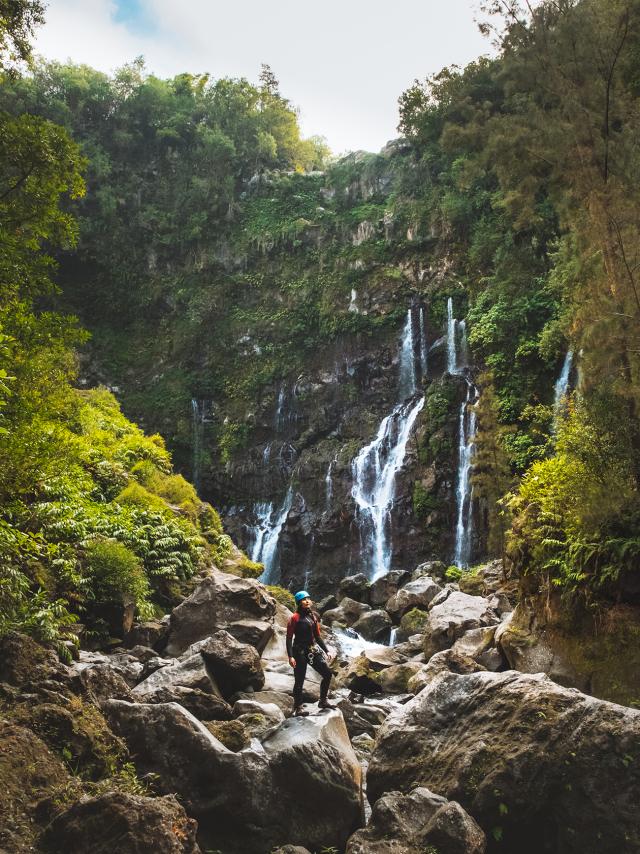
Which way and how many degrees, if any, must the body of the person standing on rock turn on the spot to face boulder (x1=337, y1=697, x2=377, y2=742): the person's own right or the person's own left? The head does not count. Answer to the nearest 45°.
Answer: approximately 90° to the person's own left

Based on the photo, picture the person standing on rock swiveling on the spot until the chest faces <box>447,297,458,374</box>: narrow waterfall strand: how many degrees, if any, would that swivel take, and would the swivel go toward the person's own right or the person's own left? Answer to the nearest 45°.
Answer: approximately 135° to the person's own left

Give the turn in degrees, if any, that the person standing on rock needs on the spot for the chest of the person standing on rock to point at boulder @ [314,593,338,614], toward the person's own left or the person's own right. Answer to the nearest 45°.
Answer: approximately 135° to the person's own left

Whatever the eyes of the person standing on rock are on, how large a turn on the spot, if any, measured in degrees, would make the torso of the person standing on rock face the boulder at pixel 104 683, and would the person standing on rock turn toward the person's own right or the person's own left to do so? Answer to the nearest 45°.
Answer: approximately 90° to the person's own right

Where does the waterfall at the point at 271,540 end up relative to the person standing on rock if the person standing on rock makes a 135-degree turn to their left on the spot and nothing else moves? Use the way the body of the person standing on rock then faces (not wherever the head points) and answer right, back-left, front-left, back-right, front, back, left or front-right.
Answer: front

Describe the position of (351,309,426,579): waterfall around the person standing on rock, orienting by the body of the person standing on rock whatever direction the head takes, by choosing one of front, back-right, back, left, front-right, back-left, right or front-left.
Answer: back-left

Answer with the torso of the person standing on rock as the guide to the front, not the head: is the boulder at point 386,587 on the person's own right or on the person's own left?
on the person's own left

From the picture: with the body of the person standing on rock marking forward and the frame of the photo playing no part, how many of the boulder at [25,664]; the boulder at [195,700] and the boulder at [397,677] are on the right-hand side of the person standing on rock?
2

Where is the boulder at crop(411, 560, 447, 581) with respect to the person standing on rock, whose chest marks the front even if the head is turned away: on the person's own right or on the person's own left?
on the person's own left

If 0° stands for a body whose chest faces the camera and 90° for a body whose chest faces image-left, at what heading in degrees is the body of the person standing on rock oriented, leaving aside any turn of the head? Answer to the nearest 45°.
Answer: approximately 315°

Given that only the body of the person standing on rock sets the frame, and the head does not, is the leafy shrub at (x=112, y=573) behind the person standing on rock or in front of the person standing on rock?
behind

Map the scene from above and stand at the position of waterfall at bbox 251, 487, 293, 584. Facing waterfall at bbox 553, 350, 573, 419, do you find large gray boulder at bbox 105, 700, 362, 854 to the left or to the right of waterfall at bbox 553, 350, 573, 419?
right
